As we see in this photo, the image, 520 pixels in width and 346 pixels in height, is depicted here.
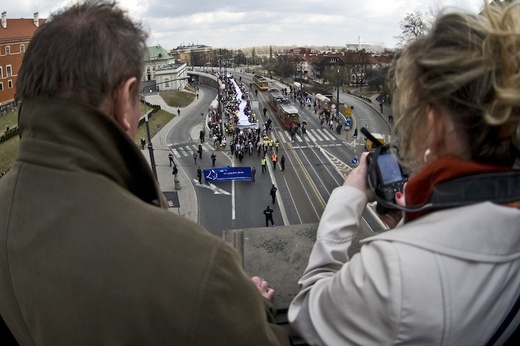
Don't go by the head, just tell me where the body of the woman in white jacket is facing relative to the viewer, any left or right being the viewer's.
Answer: facing away from the viewer and to the left of the viewer

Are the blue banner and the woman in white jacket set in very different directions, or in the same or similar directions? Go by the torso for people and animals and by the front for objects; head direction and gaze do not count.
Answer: very different directions

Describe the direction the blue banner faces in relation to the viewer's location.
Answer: facing the viewer

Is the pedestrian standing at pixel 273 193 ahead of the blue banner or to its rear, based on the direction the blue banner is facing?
ahead

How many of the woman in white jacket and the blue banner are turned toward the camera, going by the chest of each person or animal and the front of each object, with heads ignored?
1

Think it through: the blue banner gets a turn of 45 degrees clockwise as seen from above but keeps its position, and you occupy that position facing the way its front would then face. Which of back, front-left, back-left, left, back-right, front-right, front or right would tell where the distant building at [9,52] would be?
right

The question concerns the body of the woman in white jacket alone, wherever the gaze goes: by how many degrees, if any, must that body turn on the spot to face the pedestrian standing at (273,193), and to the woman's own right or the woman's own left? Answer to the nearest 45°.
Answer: approximately 45° to the woman's own right

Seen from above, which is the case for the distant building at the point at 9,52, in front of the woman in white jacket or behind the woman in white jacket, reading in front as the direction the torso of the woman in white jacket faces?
in front

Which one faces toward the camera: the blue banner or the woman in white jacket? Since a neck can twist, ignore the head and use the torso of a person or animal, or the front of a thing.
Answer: the blue banner

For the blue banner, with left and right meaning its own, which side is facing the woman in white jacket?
front

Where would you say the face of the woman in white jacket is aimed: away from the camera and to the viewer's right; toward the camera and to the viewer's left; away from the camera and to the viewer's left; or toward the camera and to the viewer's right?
away from the camera and to the viewer's left
